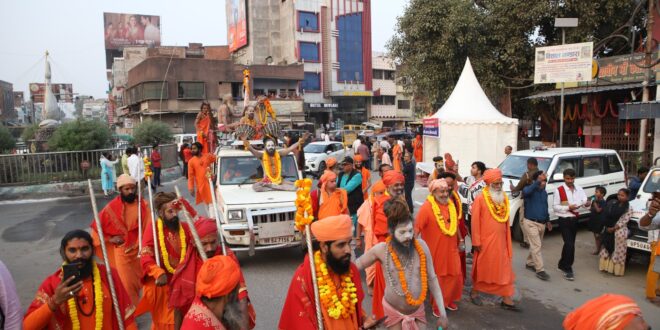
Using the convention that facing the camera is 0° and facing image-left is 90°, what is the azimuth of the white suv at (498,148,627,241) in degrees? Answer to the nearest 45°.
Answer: approximately 45°

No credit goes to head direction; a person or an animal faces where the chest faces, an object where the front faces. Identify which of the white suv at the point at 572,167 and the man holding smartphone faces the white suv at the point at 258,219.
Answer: the white suv at the point at 572,167

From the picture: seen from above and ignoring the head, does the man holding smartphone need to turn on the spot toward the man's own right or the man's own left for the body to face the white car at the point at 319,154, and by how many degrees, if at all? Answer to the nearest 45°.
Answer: approximately 135° to the man's own left

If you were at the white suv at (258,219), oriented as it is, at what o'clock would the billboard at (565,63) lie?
The billboard is roughly at 8 o'clock from the white suv.

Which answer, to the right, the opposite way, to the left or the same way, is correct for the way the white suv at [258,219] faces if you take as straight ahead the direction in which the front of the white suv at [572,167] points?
to the left

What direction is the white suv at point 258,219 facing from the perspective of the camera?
toward the camera

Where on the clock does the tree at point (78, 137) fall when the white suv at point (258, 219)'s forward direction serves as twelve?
The tree is roughly at 5 o'clock from the white suv.

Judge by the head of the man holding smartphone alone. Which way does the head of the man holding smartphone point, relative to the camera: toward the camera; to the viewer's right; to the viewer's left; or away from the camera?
toward the camera

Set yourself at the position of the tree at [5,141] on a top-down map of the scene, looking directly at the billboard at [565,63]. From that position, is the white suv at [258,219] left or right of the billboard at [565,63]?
right

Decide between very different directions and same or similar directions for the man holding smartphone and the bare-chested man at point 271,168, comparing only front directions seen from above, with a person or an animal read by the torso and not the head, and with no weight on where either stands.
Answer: same or similar directions

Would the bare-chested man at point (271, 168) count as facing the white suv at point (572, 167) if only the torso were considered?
no

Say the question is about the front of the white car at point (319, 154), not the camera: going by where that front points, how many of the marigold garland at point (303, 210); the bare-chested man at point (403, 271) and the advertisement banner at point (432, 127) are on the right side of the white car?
0

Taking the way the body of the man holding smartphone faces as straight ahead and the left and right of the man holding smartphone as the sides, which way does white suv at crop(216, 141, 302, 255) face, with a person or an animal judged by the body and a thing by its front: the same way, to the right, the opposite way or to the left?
the same way

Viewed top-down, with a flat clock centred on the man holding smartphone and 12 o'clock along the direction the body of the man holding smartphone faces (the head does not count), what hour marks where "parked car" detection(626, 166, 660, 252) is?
The parked car is roughly at 9 o'clock from the man holding smartphone.

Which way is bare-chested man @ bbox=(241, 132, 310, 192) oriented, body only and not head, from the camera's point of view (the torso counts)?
toward the camera

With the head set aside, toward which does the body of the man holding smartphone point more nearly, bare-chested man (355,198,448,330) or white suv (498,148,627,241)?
the bare-chested man

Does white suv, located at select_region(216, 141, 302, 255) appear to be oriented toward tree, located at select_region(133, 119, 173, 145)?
no

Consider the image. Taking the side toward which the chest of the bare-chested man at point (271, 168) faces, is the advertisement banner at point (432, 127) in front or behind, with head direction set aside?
behind
